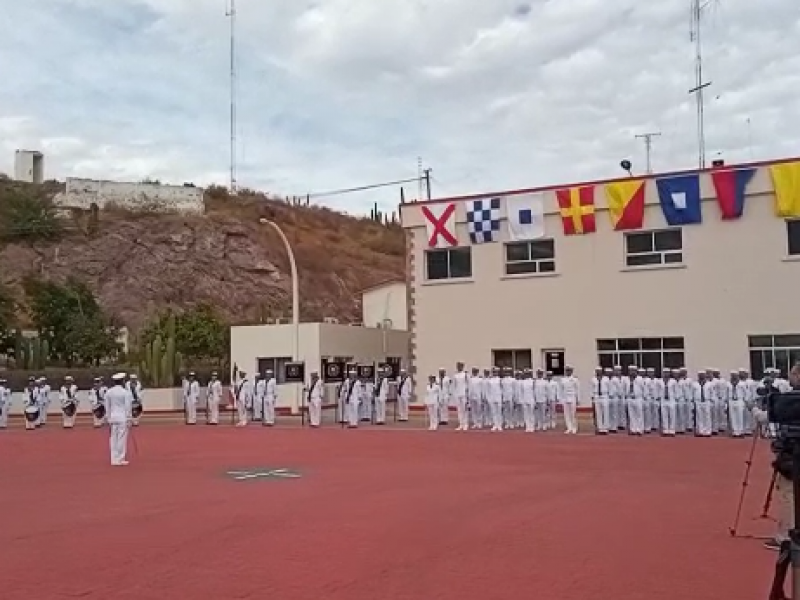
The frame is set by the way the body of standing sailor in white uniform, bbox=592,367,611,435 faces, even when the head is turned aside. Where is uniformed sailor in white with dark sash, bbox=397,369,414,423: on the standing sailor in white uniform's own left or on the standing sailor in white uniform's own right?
on the standing sailor in white uniform's own right

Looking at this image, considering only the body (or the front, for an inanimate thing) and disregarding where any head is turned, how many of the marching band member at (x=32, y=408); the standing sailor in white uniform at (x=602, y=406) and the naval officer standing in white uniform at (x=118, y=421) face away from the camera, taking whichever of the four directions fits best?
1

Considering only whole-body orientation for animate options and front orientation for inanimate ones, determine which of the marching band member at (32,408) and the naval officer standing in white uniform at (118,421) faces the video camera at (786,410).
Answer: the marching band member at (32,408)

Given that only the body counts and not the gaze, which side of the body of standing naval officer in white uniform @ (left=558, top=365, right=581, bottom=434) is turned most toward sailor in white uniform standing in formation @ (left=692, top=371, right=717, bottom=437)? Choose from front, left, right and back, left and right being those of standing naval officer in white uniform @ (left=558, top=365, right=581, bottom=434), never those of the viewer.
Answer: left

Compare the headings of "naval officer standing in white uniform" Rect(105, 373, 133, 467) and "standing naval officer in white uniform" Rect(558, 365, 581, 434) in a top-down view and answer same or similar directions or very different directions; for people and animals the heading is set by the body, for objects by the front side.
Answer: very different directions

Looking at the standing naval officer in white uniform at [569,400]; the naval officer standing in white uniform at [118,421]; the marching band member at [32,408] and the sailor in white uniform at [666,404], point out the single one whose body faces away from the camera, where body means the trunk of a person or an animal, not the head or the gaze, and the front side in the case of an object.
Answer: the naval officer standing in white uniform at [118,421]

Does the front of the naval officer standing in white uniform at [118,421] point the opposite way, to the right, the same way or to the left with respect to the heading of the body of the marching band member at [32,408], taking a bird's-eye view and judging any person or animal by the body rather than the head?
the opposite way

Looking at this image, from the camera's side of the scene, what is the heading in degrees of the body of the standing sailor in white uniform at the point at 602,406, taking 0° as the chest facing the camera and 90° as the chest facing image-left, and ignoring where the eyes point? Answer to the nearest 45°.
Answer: approximately 0°

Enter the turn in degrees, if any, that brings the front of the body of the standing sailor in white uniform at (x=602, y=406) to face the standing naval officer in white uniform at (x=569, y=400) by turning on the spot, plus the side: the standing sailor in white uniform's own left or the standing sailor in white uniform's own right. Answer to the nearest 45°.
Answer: approximately 135° to the standing sailor in white uniform's own right

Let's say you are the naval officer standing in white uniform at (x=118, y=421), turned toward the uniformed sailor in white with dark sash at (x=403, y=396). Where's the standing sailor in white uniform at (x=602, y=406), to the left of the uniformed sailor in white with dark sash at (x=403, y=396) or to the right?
right

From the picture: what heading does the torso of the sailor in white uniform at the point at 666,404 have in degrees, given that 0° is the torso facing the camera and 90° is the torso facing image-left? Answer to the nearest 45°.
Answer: approximately 0°

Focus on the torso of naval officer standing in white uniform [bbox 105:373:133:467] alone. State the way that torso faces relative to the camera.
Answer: away from the camera

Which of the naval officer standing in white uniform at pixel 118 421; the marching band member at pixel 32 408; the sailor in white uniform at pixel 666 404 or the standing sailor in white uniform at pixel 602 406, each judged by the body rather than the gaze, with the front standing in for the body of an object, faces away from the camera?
the naval officer standing in white uniform at pixel 118 421

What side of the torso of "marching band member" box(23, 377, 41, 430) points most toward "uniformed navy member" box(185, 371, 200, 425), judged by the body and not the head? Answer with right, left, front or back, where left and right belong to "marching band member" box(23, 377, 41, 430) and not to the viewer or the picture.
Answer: left

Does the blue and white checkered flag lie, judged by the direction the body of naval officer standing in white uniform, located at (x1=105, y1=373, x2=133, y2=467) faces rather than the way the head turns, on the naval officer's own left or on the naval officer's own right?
on the naval officer's own right
